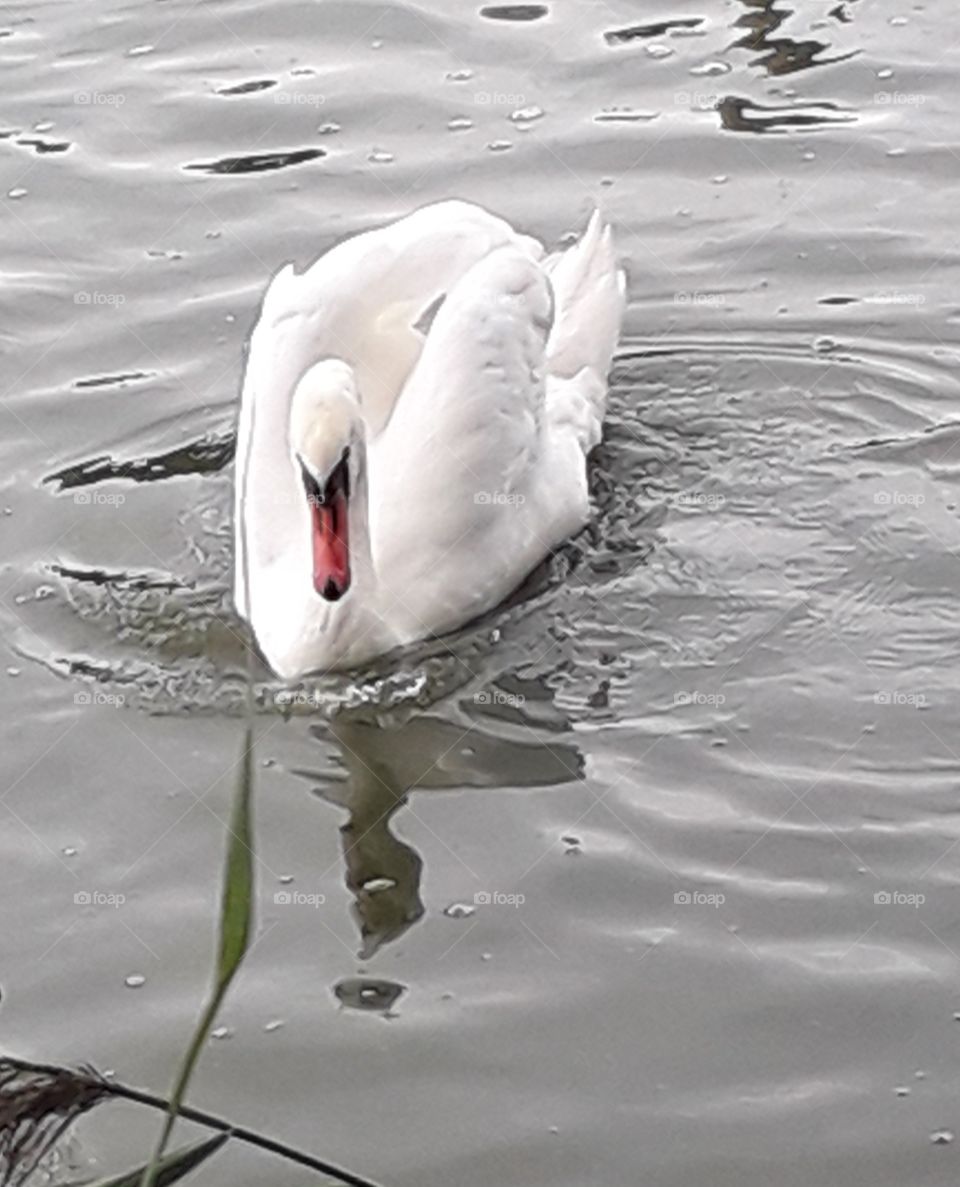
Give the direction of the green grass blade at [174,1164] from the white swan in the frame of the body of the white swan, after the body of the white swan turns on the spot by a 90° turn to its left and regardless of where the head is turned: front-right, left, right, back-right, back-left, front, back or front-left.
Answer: front-right

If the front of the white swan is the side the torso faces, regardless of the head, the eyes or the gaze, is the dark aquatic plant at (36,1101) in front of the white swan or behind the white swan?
in front

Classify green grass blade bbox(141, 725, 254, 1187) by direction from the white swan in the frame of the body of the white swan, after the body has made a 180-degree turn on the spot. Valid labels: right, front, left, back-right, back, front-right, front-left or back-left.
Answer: back-right

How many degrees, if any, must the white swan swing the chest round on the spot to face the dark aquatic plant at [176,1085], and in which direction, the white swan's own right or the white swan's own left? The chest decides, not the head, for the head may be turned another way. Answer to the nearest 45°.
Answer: approximately 45° to the white swan's own left
